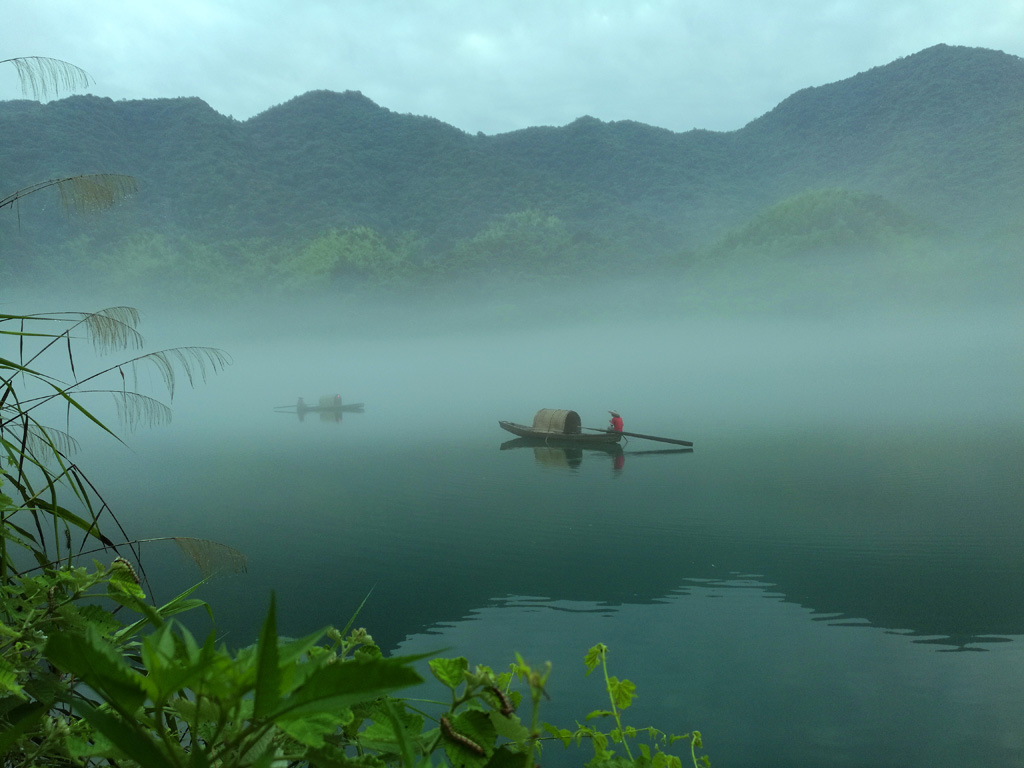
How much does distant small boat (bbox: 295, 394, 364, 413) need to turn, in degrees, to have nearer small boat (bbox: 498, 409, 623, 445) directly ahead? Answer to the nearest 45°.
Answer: approximately 90° to its right

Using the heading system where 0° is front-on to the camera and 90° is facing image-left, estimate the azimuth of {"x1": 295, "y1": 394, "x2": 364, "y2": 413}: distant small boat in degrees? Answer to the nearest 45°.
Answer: approximately 270°
